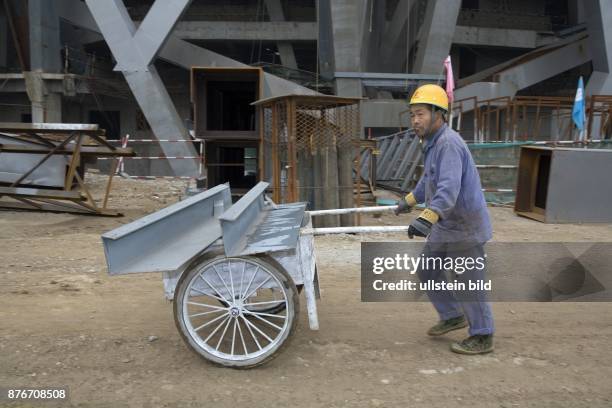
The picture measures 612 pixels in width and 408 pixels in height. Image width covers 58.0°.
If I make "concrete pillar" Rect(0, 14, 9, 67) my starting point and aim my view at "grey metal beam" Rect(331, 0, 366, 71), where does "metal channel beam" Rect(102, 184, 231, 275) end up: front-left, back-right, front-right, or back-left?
front-right

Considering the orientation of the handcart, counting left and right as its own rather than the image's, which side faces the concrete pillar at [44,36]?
right

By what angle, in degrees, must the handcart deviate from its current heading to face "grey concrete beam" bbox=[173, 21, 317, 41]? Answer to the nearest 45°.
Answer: approximately 90° to its right

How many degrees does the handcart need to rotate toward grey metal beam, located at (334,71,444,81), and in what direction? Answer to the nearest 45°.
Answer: approximately 90° to its right

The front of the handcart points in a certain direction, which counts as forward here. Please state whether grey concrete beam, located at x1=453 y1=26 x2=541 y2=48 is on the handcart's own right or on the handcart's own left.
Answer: on the handcart's own right

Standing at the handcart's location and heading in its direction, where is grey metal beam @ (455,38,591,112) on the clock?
The grey metal beam is roughly at 4 o'clock from the handcart.

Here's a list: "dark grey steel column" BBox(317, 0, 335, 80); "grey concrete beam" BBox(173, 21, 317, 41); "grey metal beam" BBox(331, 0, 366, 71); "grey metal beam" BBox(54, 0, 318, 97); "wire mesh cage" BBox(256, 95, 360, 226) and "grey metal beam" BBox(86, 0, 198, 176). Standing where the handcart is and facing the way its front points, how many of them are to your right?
6

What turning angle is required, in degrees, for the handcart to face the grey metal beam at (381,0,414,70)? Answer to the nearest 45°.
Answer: approximately 90° to its right

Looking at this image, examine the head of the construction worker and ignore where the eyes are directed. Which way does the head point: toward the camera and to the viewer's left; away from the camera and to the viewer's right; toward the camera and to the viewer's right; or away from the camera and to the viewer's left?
toward the camera and to the viewer's left

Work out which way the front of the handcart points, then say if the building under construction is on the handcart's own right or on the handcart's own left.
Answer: on the handcart's own right

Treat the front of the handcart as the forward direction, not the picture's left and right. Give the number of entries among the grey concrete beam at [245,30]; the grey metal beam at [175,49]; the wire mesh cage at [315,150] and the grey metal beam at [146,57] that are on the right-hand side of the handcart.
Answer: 4

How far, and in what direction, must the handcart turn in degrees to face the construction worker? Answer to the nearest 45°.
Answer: approximately 180°

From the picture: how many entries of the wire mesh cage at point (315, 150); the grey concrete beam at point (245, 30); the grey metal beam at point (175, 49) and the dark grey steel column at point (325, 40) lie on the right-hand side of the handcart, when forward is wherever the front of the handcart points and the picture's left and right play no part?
4

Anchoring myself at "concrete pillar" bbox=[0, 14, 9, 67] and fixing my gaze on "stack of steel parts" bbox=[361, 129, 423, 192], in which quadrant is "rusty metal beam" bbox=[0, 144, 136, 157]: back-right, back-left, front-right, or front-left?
front-right

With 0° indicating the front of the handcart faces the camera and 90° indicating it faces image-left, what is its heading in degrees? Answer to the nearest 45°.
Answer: approximately 90°

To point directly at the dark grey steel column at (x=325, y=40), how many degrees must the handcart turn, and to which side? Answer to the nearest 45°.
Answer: approximately 90° to its right

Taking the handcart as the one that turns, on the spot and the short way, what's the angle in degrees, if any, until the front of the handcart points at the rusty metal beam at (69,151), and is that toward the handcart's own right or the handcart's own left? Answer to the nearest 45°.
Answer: approximately 45° to the handcart's own right
